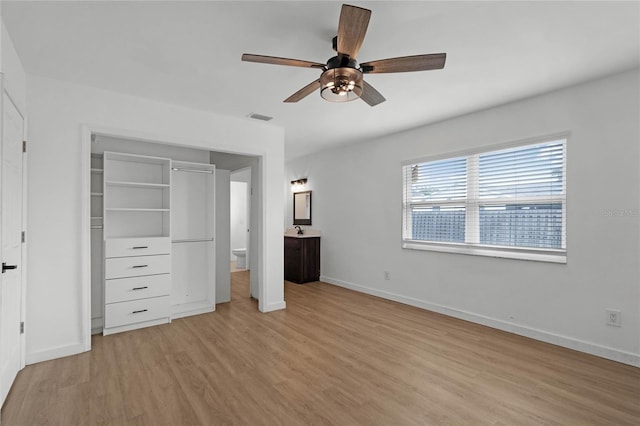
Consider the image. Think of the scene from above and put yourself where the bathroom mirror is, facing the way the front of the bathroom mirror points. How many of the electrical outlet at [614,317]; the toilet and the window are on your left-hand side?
2

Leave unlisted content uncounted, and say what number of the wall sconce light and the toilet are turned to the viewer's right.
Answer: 0

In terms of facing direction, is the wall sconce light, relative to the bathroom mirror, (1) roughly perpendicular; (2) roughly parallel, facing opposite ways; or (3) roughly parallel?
roughly parallel

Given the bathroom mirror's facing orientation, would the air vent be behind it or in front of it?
in front

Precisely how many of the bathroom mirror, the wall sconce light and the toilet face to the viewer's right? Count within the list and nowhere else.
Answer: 0

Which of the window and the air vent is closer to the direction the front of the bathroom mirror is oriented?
the air vent

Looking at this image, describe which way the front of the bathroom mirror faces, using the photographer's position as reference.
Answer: facing the viewer and to the left of the viewer

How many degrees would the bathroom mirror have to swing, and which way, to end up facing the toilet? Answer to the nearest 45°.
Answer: approximately 90° to its right
